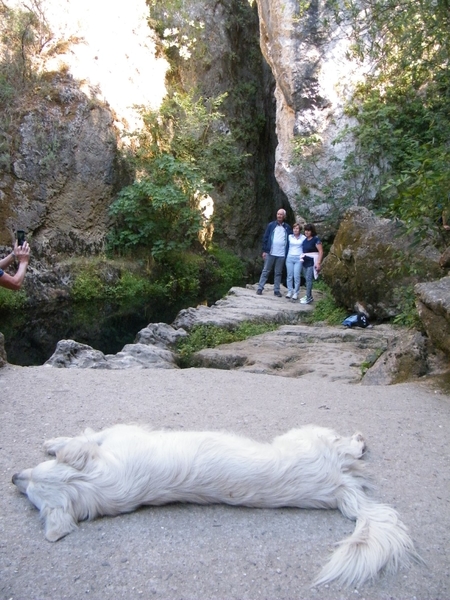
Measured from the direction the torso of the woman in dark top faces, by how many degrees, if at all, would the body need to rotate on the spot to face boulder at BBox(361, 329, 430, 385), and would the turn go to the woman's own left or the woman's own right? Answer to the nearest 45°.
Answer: approximately 45° to the woman's own left

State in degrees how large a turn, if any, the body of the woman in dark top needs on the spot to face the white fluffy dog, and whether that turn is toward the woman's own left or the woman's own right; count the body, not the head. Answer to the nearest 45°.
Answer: approximately 45° to the woman's own left

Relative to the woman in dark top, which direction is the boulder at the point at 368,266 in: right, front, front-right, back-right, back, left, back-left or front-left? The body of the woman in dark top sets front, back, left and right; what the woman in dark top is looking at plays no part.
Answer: left

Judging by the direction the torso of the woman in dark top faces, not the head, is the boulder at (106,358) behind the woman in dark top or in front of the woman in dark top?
in front

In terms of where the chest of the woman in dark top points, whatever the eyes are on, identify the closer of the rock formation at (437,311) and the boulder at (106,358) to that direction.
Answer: the boulder

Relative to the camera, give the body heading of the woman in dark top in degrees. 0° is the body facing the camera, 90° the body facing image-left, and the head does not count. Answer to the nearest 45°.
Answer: approximately 45°

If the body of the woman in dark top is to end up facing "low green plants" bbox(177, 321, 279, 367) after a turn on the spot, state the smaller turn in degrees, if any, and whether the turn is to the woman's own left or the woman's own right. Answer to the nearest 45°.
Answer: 0° — they already face it

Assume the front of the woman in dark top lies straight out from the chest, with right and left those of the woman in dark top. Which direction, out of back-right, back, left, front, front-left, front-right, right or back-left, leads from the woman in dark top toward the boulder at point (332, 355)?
front-left

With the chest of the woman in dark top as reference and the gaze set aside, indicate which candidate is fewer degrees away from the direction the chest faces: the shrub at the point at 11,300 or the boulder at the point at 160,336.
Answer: the boulder

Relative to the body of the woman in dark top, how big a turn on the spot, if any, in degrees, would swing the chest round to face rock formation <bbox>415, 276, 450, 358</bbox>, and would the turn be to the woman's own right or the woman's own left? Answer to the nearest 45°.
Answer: approximately 45° to the woman's own left

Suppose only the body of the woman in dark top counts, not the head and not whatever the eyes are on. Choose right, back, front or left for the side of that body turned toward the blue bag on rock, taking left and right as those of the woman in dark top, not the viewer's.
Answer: left

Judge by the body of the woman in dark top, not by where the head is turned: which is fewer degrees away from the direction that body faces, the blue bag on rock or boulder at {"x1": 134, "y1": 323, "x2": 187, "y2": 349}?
the boulder
